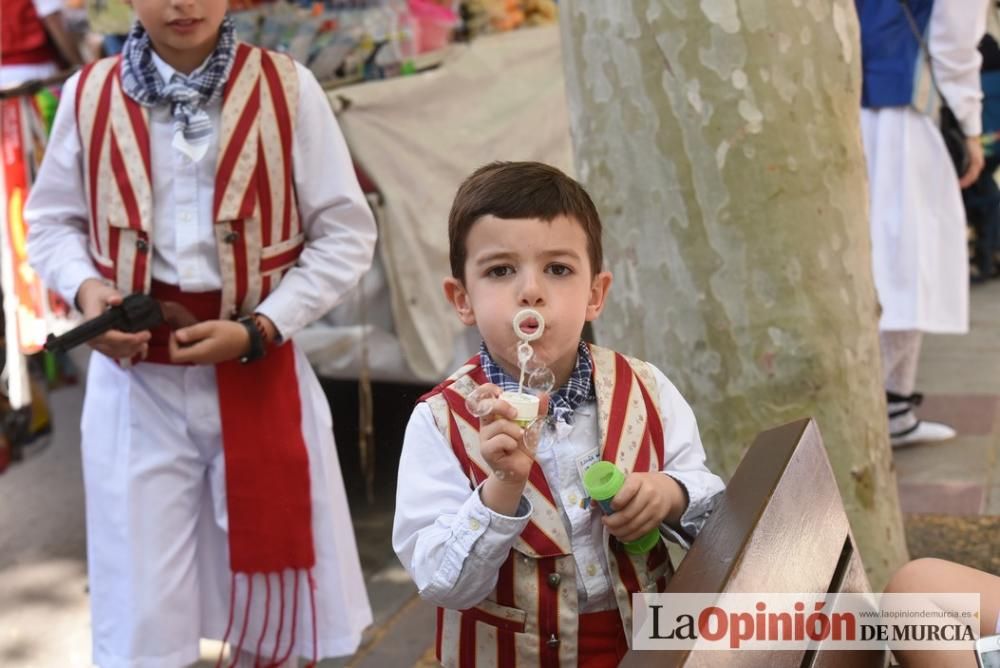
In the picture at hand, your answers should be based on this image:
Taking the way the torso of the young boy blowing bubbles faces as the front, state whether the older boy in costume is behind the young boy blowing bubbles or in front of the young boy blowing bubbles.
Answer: behind

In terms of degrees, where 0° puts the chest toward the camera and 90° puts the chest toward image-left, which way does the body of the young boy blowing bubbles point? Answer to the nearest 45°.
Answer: approximately 0°

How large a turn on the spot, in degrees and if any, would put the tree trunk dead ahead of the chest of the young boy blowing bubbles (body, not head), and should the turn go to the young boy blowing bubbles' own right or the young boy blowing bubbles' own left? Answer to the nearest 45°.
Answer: approximately 180°

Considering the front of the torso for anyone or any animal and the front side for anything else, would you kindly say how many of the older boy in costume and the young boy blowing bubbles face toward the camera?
2

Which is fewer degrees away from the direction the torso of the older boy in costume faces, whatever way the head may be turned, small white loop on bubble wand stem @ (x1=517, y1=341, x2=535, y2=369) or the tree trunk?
the small white loop on bubble wand stem
